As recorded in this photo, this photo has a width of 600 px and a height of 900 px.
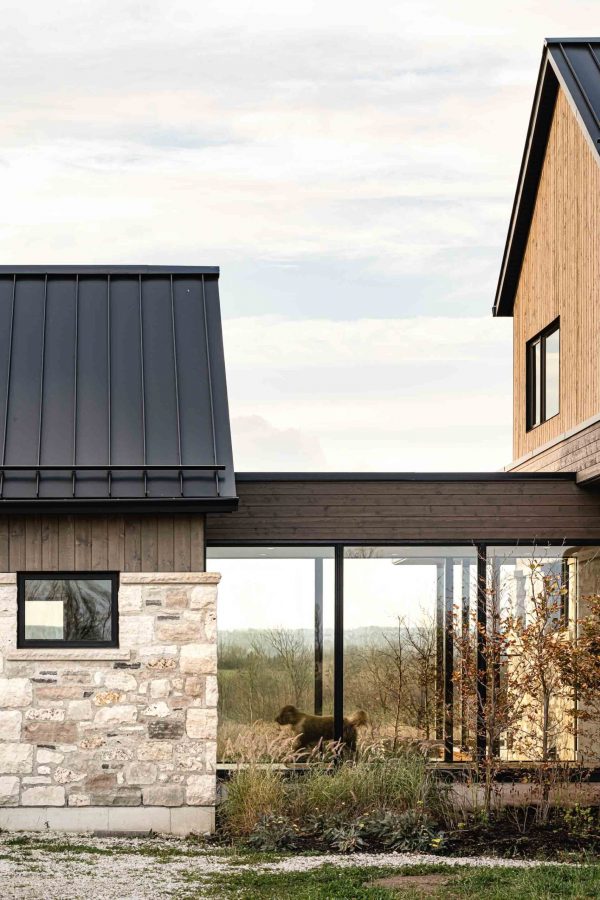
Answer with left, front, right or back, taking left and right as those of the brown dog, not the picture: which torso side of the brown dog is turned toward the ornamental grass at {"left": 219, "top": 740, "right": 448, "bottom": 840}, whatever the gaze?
left

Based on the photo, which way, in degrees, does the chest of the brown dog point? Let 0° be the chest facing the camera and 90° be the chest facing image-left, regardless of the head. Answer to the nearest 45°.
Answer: approximately 90°

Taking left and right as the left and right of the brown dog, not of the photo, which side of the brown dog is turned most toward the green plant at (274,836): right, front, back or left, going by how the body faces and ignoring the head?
left
